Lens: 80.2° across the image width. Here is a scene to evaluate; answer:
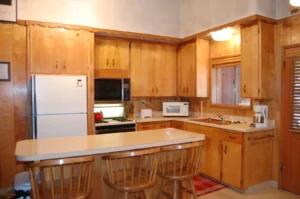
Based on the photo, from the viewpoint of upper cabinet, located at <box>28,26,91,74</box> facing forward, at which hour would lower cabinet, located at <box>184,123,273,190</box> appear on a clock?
The lower cabinet is roughly at 10 o'clock from the upper cabinet.

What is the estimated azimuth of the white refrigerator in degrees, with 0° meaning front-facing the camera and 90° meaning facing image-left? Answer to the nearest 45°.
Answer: approximately 0°

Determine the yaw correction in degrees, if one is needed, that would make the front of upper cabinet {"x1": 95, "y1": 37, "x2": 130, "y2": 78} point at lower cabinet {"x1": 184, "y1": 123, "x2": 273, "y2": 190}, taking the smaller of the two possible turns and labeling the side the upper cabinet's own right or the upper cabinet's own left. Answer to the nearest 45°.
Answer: approximately 45° to the upper cabinet's own left

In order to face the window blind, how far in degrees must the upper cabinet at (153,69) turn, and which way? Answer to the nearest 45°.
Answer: approximately 45° to its left

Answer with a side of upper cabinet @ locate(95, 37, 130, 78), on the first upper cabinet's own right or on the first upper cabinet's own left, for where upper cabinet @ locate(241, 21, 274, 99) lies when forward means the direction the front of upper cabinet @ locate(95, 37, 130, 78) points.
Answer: on the first upper cabinet's own left

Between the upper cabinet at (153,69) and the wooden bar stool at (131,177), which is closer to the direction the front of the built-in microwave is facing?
the wooden bar stool

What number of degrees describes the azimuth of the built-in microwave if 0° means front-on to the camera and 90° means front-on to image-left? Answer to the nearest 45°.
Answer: approximately 0°

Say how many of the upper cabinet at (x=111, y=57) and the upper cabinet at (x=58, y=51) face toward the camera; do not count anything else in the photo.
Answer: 2
